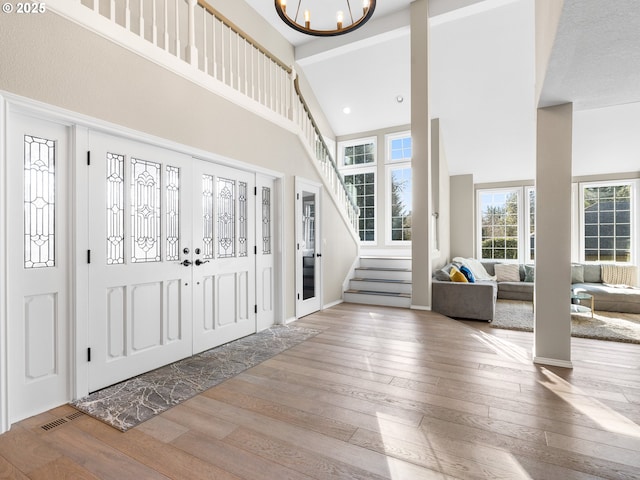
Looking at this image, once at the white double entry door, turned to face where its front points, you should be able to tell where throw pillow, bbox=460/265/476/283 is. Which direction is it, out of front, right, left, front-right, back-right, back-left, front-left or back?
front-left

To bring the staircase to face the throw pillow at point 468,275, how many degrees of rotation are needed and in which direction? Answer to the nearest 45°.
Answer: approximately 90° to its left

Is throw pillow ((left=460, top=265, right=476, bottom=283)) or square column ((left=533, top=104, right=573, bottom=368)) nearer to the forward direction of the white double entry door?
the square column

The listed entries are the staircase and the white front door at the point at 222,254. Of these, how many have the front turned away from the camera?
0

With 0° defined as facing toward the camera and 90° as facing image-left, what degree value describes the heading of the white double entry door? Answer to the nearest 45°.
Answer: approximately 315°

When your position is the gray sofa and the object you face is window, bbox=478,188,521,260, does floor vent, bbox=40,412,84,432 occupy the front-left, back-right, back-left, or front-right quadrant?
back-left

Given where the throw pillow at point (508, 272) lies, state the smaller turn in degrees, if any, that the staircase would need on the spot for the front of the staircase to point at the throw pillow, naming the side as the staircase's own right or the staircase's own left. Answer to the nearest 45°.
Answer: approximately 135° to the staircase's own left

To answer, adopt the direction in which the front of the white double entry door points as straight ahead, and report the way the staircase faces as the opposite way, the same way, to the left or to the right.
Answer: to the right

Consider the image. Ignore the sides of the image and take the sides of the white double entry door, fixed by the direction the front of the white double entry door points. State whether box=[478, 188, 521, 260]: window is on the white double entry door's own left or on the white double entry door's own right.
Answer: on the white double entry door's own left

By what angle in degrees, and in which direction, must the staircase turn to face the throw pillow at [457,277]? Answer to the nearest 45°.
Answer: approximately 45° to its left

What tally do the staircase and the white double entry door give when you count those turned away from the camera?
0

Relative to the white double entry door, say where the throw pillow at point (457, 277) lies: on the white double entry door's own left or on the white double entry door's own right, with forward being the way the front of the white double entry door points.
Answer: on the white double entry door's own left

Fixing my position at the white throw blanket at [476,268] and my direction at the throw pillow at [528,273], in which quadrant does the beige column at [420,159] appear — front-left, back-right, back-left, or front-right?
back-right

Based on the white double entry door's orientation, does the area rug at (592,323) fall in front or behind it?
in front

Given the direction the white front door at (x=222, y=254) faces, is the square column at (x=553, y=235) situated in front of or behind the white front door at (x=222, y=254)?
in front

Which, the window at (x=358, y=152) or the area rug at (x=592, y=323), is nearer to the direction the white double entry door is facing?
the area rug

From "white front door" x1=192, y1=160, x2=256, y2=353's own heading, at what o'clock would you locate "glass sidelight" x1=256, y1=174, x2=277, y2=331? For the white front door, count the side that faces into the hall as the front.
The glass sidelight is roughly at 9 o'clock from the white front door.

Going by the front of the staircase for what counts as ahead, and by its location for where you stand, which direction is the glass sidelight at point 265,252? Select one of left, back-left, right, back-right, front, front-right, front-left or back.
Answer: front-right

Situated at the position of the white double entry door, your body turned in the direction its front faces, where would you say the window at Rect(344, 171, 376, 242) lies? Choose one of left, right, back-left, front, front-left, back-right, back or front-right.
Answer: left
